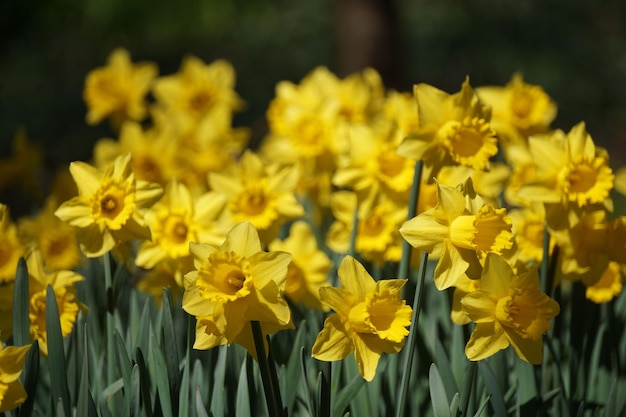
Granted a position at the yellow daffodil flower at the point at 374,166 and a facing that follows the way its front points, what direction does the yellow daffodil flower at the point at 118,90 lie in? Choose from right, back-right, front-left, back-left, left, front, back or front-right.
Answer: back

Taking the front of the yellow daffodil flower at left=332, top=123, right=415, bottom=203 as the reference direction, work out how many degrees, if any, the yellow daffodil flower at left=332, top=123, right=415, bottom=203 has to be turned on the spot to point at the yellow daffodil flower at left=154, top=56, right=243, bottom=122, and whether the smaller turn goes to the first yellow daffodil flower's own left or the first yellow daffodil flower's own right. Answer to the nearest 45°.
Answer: approximately 180°

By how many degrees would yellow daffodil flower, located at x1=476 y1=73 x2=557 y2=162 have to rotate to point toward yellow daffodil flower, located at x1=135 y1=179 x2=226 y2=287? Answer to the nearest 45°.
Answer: approximately 90° to its right

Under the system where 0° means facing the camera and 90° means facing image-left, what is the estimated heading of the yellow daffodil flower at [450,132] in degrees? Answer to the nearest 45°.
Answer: approximately 315°

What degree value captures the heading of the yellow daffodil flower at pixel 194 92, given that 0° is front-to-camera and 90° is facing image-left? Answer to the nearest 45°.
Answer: approximately 0°

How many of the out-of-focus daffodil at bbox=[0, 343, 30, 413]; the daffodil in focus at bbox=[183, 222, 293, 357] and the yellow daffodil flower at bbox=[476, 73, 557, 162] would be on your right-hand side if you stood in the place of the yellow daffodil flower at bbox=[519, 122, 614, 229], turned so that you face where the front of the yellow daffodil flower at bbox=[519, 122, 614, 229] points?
2

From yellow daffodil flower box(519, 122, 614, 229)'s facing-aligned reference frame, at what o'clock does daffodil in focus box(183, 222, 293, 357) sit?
The daffodil in focus is roughly at 3 o'clock from the yellow daffodil flower.

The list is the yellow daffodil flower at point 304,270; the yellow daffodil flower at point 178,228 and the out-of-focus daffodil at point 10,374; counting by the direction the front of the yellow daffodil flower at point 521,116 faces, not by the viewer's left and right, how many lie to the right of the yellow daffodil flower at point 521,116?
3

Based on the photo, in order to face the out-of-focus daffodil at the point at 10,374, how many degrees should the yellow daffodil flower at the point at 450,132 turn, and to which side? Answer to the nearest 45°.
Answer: approximately 90° to its right

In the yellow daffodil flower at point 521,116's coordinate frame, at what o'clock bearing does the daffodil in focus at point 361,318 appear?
The daffodil in focus is roughly at 2 o'clock from the yellow daffodil flower.

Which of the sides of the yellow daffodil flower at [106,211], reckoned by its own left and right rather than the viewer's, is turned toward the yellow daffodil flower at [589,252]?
left
